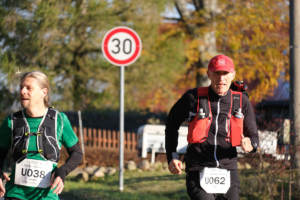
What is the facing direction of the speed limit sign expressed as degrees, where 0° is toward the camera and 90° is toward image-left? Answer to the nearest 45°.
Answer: approximately 0°
